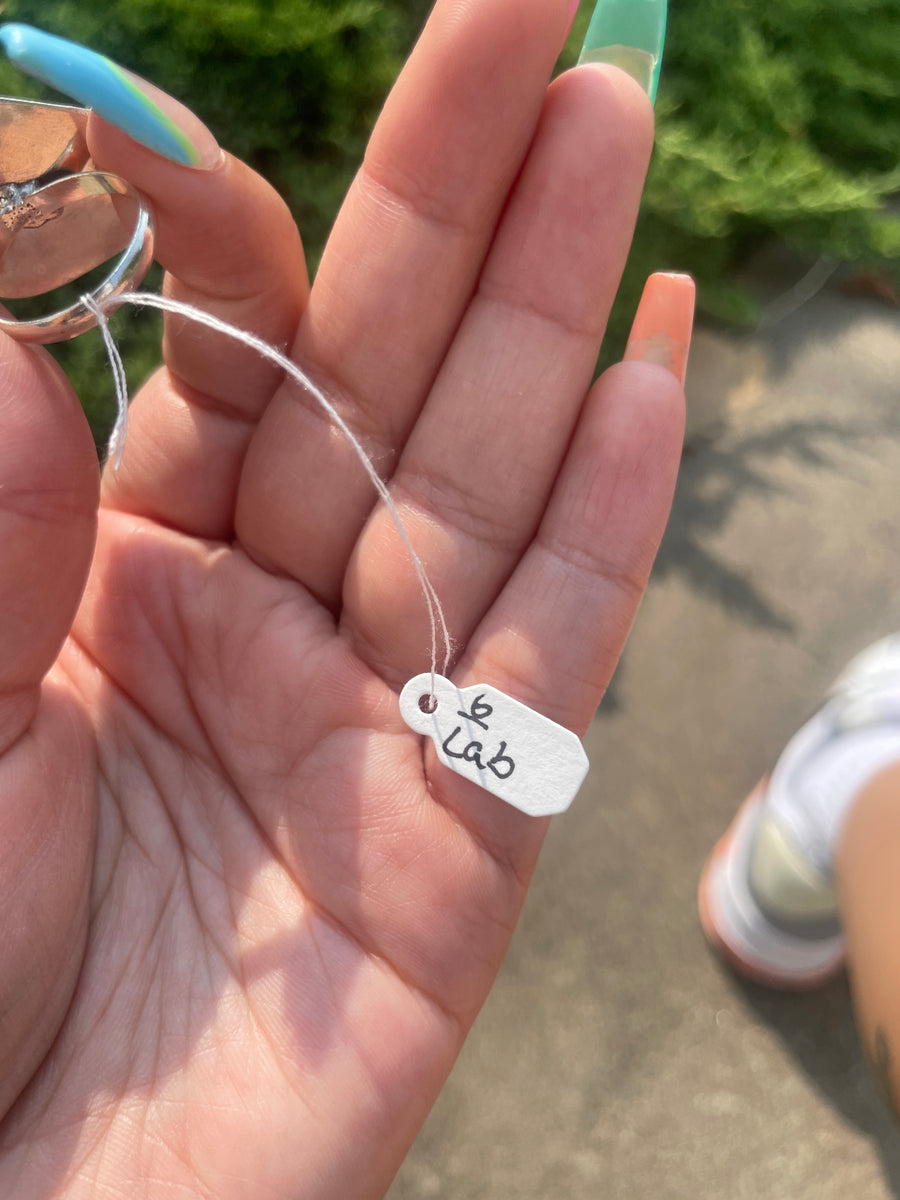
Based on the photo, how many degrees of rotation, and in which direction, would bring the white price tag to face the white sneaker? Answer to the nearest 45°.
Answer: approximately 135° to its left

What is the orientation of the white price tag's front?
toward the camera
